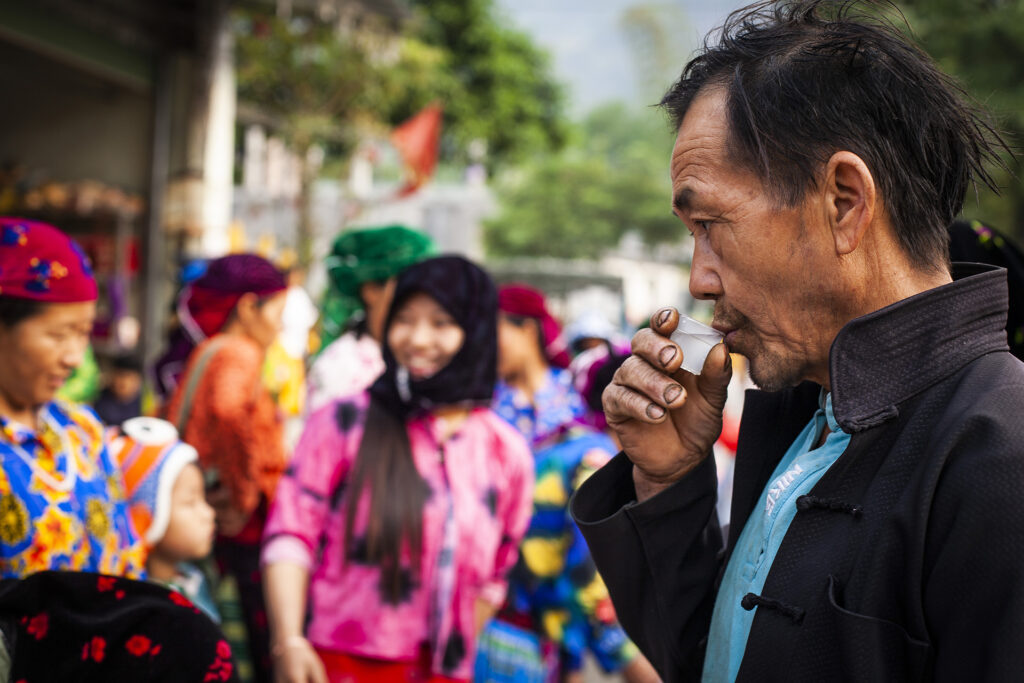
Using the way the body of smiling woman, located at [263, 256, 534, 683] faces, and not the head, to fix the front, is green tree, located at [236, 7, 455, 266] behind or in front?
behind

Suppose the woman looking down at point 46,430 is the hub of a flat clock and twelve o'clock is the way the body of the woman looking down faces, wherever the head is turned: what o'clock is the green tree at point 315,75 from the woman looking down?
The green tree is roughly at 8 o'clock from the woman looking down.

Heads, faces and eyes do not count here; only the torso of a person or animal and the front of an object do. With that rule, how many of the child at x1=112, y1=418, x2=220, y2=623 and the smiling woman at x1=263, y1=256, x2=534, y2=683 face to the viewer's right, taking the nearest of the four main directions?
1

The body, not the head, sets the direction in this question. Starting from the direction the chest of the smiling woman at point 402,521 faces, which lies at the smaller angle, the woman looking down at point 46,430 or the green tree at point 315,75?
the woman looking down

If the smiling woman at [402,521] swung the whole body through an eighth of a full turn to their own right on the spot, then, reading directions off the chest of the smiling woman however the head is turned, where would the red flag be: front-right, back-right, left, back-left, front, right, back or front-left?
back-right

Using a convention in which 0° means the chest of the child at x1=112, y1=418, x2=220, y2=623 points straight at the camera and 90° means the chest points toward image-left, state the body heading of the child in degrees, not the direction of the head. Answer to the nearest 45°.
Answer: approximately 270°

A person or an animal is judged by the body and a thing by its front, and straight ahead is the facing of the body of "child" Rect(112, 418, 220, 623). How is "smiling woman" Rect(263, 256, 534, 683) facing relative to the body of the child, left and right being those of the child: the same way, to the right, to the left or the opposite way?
to the right

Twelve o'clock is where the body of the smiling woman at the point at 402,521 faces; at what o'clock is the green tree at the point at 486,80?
The green tree is roughly at 6 o'clock from the smiling woman.

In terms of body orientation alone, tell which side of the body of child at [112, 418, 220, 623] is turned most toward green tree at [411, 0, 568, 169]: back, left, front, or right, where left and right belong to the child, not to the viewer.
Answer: left

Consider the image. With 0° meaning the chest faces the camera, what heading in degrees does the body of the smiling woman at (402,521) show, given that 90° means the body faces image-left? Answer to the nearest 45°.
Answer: approximately 0°

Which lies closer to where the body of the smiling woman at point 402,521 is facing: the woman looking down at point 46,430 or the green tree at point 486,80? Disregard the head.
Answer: the woman looking down

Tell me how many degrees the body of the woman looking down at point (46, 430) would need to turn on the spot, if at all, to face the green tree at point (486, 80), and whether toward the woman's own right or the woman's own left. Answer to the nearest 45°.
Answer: approximately 90° to the woman's own left

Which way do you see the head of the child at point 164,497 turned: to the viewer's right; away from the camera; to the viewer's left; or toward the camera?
to the viewer's right

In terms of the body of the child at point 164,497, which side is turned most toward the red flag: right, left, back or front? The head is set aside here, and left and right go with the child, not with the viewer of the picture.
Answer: left
